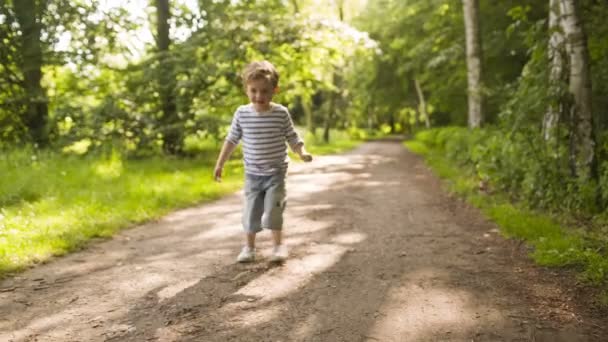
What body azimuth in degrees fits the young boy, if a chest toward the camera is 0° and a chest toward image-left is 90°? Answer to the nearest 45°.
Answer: approximately 0°

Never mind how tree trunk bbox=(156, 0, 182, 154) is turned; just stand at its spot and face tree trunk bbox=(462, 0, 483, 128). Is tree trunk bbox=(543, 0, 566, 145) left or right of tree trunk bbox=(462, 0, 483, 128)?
right

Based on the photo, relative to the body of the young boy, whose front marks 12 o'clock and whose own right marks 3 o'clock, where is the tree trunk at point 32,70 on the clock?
The tree trunk is roughly at 5 o'clock from the young boy.

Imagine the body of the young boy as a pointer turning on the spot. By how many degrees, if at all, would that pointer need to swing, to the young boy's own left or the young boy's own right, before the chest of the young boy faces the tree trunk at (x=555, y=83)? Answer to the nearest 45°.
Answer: approximately 135° to the young boy's own left

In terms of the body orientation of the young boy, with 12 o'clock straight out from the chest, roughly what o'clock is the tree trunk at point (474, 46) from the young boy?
The tree trunk is roughly at 7 o'clock from the young boy.

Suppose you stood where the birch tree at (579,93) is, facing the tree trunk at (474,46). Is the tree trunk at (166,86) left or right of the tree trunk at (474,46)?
left

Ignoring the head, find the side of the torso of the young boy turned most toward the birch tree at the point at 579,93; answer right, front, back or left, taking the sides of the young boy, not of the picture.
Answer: left
